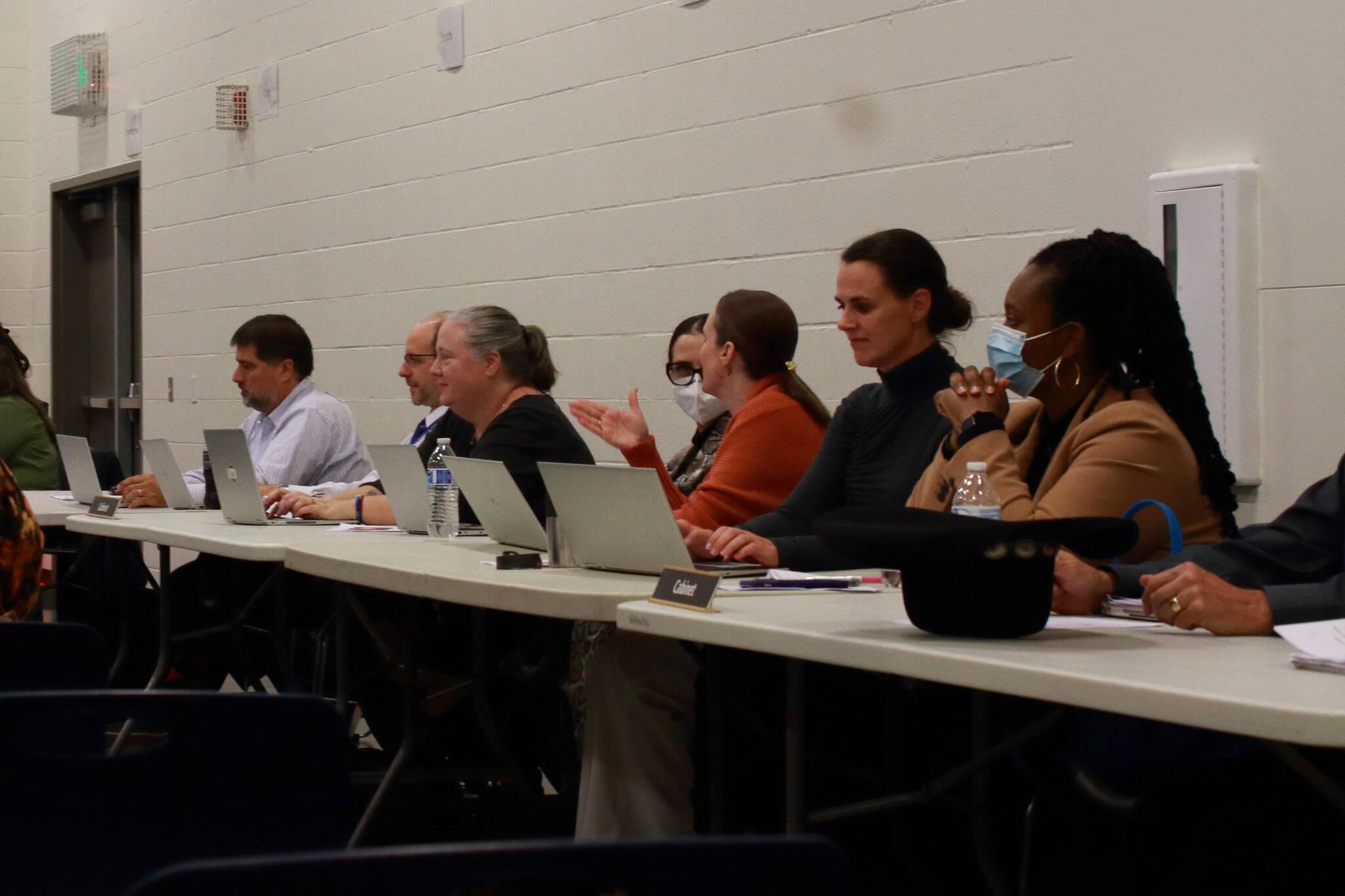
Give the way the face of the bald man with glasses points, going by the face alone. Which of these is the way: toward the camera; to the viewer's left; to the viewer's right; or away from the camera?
to the viewer's left

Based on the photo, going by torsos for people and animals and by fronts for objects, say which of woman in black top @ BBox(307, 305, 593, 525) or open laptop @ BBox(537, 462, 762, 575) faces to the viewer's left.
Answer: the woman in black top

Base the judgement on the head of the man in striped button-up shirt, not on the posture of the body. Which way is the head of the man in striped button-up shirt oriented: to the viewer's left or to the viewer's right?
to the viewer's left

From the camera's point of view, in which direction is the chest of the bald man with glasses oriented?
to the viewer's left

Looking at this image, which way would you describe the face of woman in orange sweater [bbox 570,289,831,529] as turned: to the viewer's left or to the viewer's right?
to the viewer's left

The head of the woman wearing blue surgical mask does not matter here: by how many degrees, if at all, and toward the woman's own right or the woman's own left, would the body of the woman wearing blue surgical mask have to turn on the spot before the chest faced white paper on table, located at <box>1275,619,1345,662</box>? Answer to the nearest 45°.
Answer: approximately 90° to the woman's own left

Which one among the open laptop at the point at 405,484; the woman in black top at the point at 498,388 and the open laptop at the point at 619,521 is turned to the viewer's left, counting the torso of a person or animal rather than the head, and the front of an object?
the woman in black top

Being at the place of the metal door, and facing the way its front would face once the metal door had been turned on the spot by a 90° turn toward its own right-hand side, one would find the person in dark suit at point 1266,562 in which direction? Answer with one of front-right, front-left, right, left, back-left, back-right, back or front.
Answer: back-left

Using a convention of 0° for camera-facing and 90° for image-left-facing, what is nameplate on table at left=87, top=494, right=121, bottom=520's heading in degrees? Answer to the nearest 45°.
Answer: approximately 45°

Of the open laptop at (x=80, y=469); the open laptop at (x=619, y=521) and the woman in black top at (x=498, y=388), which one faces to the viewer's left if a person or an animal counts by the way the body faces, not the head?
the woman in black top

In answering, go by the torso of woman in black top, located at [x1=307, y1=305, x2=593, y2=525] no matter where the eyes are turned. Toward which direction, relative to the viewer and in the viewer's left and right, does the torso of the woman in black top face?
facing to the left of the viewer

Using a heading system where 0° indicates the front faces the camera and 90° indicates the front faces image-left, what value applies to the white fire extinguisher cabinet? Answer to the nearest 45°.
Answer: approximately 45°
